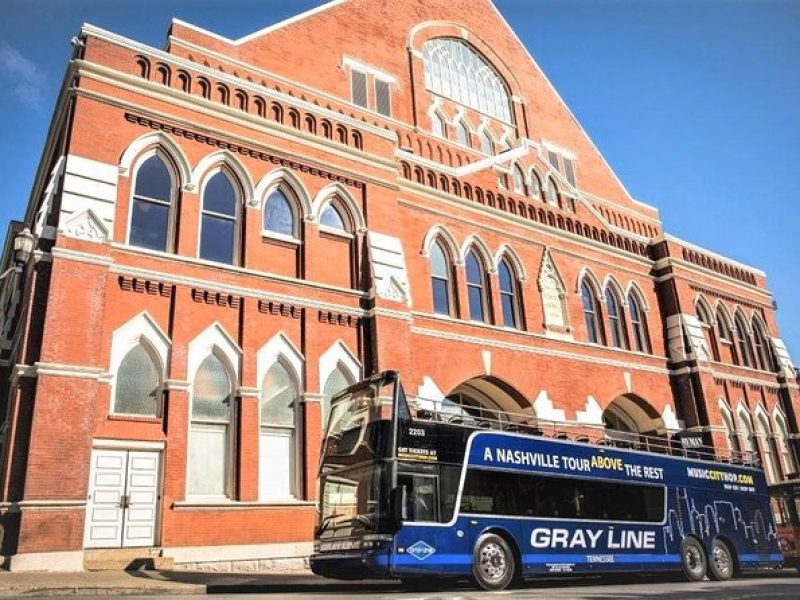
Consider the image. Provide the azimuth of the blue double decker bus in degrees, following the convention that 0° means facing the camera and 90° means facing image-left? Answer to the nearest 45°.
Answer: approximately 45°
